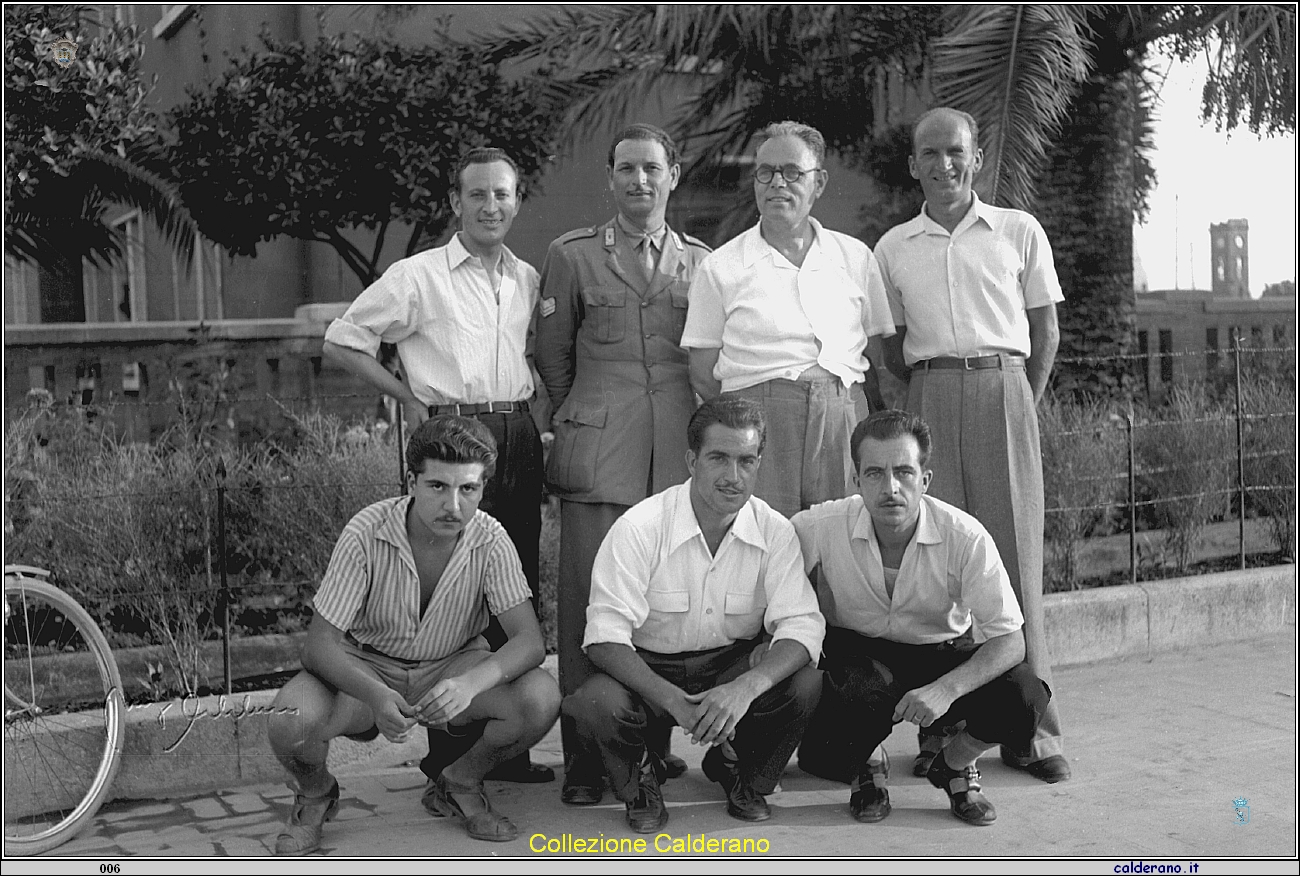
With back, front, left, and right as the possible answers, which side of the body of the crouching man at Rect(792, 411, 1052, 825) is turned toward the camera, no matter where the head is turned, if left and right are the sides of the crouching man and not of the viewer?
front

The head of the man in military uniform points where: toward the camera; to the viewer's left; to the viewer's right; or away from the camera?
toward the camera

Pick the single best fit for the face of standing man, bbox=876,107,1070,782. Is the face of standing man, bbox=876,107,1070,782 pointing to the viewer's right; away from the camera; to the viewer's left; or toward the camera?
toward the camera

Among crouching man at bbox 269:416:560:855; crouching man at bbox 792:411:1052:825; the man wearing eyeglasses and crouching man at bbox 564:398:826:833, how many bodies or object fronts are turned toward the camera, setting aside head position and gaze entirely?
4

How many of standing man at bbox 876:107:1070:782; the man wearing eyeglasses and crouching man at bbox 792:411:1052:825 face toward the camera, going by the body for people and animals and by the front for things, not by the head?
3

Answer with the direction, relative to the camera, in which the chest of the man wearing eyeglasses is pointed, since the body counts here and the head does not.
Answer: toward the camera

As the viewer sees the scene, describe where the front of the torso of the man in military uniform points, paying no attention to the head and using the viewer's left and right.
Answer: facing the viewer

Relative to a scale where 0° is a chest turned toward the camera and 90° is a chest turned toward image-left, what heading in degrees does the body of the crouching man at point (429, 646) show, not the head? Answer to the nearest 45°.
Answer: approximately 0°

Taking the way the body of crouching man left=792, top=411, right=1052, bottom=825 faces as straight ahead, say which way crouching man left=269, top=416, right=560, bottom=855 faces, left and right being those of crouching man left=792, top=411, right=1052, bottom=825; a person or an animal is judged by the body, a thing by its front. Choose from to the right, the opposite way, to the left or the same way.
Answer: the same way

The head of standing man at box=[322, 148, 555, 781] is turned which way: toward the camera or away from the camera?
toward the camera

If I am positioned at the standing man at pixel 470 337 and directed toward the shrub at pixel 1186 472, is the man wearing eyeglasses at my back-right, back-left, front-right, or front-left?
front-right

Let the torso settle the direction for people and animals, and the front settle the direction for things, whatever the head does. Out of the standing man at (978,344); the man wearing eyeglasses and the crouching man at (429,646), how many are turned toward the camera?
3

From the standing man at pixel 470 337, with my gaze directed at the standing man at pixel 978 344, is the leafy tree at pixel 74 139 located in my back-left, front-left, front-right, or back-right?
back-left

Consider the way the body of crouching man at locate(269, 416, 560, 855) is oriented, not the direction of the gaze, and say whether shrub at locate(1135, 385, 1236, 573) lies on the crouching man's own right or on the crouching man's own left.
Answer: on the crouching man's own left

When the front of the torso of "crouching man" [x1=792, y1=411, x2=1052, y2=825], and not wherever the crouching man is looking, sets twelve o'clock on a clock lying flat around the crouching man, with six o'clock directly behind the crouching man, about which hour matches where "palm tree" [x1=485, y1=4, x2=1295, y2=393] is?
The palm tree is roughly at 6 o'clock from the crouching man.

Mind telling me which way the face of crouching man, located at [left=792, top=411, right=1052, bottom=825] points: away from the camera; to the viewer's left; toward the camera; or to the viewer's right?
toward the camera

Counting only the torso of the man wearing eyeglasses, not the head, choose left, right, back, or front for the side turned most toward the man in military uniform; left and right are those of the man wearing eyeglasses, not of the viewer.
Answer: right

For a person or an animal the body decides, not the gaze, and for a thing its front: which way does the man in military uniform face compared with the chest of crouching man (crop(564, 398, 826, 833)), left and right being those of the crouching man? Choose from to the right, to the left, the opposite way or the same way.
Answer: the same way
